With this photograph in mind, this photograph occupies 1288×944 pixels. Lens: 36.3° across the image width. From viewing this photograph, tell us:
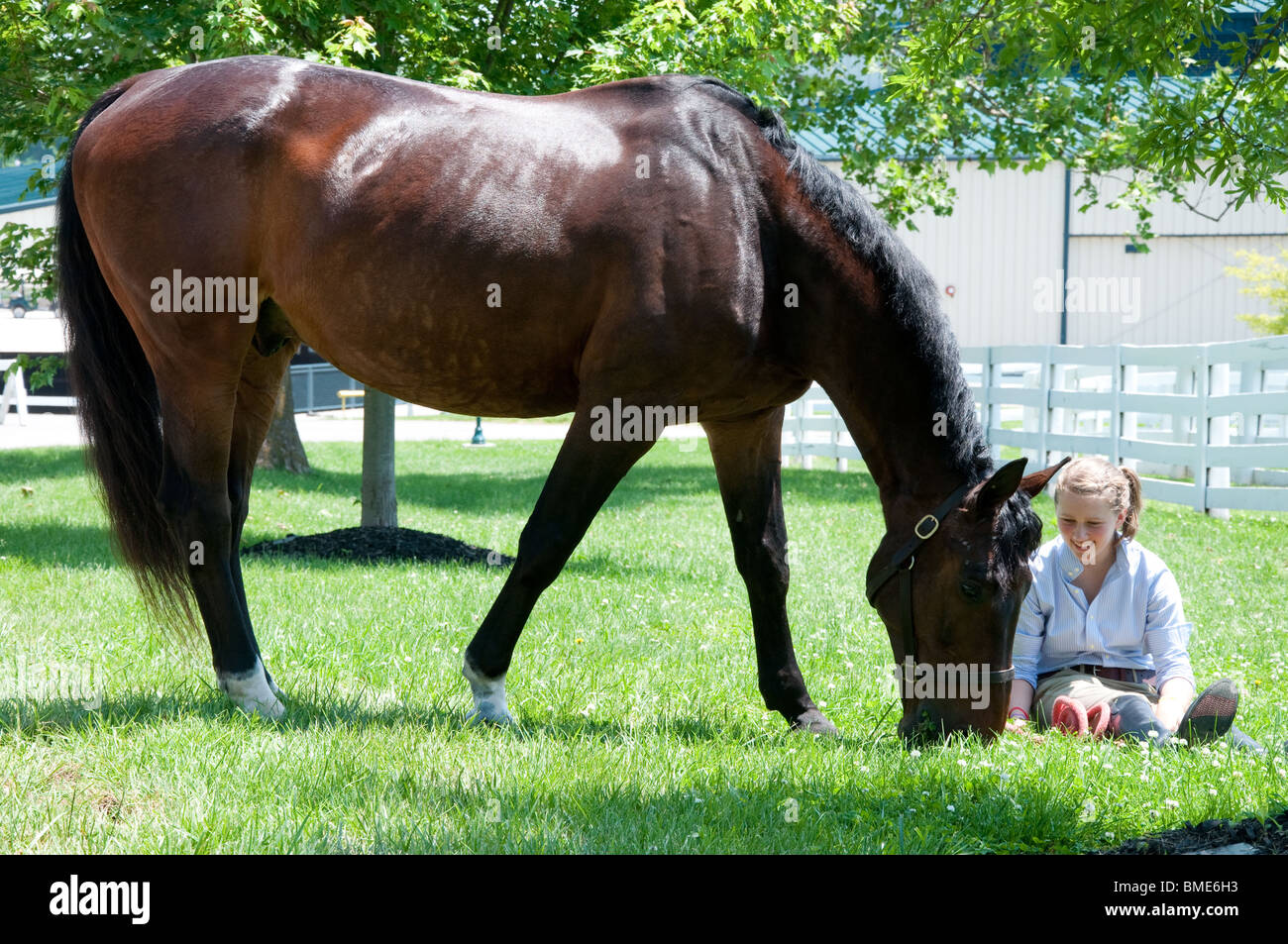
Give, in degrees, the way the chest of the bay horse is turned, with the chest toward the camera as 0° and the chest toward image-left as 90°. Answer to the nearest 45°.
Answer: approximately 270°

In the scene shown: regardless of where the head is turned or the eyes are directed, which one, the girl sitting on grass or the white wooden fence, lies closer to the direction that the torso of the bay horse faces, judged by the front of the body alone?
the girl sitting on grass

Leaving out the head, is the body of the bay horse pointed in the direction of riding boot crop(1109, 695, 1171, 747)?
yes

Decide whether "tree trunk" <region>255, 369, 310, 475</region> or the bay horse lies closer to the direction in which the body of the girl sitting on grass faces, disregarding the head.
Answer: the bay horse

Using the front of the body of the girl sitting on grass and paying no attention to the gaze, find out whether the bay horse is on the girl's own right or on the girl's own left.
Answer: on the girl's own right

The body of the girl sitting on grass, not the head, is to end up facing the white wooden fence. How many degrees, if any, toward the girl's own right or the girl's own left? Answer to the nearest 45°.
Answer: approximately 180°

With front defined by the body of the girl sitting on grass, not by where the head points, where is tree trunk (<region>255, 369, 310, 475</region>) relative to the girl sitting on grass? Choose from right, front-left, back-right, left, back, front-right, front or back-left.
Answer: back-right

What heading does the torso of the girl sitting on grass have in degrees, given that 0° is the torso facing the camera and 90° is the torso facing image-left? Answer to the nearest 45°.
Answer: approximately 0°

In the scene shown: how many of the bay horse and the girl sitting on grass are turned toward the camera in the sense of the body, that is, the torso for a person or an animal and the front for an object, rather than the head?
1
